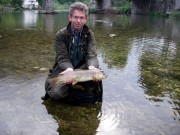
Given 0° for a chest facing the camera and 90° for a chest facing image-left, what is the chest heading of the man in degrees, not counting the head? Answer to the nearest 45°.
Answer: approximately 0°
